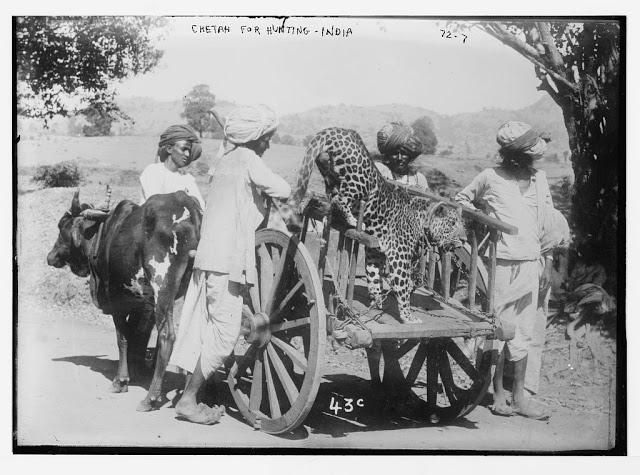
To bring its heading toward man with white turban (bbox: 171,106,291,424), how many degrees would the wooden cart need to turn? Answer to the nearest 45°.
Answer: approximately 45° to its left

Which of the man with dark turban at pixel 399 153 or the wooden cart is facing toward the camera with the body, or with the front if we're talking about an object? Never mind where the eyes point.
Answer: the man with dark turban

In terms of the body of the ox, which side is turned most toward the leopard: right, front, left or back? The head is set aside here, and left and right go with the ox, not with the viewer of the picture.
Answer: back

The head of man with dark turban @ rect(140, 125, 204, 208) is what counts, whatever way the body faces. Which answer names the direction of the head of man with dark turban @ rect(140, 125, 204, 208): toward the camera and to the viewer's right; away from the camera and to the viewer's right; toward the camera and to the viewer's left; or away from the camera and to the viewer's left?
toward the camera and to the viewer's right

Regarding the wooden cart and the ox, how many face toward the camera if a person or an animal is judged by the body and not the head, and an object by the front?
0

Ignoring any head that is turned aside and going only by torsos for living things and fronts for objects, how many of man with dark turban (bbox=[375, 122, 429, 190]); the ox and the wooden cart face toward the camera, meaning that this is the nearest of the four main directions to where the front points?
1

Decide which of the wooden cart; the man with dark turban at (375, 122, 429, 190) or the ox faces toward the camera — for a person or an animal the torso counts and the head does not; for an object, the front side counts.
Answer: the man with dark turban

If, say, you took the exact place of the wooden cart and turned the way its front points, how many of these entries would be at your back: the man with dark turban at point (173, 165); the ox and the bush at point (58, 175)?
0

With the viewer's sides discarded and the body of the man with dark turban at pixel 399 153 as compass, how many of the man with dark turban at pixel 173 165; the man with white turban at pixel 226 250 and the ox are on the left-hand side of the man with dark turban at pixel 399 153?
0

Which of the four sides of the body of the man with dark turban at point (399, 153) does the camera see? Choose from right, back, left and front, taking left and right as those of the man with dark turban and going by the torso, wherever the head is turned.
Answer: front

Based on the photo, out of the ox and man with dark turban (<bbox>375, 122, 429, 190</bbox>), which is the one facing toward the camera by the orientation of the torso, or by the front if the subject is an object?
the man with dark turban

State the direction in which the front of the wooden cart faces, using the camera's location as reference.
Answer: facing away from the viewer and to the left of the viewer

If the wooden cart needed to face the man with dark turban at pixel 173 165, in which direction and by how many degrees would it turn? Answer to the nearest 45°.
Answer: approximately 45° to its left

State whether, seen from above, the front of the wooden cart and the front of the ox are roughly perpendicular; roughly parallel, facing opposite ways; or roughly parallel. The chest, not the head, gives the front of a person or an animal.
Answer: roughly parallel

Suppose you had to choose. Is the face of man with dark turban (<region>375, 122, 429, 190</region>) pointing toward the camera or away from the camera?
toward the camera

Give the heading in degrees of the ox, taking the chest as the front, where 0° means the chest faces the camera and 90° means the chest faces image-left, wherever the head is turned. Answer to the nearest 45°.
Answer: approximately 135°

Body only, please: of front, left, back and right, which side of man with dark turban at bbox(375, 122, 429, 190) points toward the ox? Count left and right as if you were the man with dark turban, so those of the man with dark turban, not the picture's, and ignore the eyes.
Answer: right

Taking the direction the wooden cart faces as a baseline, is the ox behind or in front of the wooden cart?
in front
